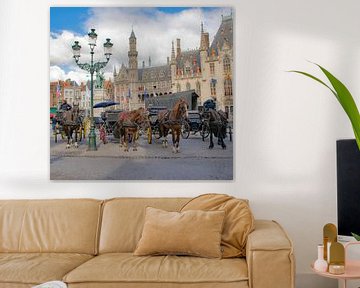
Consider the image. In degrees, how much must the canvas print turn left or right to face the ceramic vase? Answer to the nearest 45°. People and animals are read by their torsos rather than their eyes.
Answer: approximately 45° to its left

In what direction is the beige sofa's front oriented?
toward the camera

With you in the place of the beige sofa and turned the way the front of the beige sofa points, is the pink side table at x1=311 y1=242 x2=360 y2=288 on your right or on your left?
on your left

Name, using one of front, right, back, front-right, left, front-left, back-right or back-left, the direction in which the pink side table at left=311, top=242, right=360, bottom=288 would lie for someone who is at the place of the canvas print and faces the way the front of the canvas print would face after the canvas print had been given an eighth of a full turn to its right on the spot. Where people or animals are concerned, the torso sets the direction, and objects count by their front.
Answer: left

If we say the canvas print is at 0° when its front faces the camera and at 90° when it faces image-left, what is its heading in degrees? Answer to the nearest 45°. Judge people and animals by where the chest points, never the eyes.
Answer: approximately 0°

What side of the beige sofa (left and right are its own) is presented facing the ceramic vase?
left

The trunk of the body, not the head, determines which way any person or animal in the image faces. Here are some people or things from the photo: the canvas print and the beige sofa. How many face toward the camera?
2
